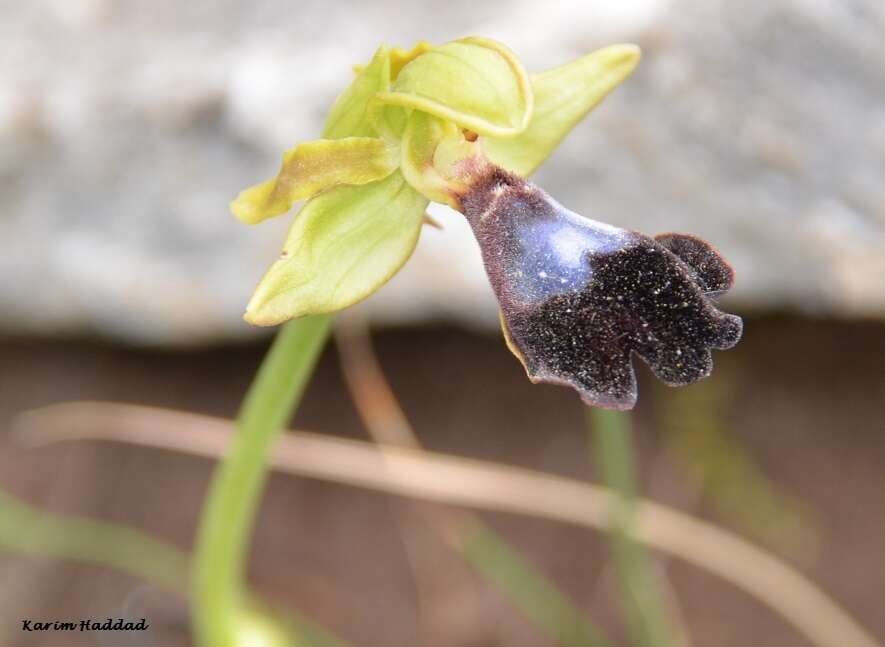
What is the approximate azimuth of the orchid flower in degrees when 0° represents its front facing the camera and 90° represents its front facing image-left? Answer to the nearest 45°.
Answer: approximately 315°
